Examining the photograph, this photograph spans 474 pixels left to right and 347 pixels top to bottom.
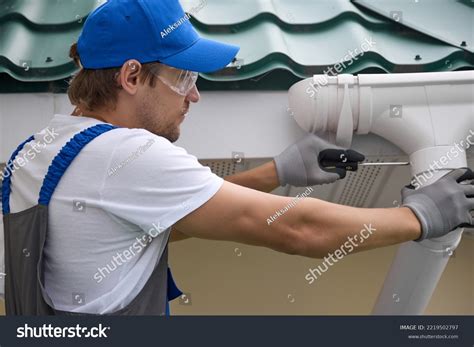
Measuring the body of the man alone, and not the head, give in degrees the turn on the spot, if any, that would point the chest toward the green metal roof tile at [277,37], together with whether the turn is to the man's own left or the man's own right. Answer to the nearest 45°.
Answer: approximately 45° to the man's own left

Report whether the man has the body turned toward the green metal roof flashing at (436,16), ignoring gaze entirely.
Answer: yes

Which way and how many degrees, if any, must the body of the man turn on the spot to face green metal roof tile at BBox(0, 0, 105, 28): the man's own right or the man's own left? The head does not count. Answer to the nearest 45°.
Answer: approximately 90° to the man's own left

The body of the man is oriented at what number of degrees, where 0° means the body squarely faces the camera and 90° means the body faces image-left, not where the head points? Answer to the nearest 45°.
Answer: approximately 225°

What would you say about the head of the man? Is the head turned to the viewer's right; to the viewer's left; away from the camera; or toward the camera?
to the viewer's right
